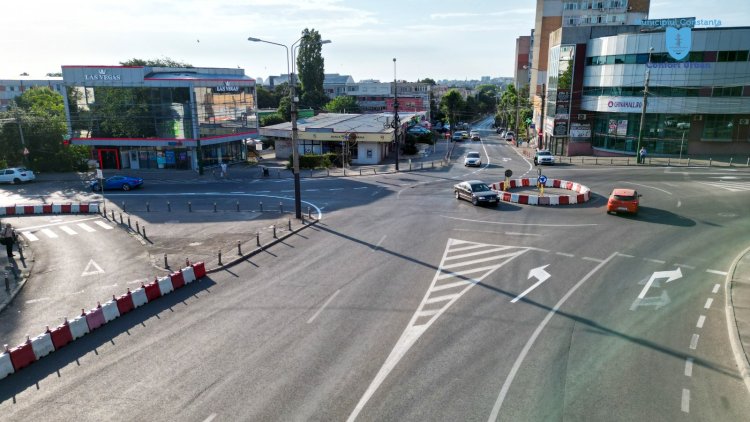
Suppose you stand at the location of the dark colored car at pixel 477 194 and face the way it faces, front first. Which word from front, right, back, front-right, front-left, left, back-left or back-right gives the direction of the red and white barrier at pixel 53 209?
back-right

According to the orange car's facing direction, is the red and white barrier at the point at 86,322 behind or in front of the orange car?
behind

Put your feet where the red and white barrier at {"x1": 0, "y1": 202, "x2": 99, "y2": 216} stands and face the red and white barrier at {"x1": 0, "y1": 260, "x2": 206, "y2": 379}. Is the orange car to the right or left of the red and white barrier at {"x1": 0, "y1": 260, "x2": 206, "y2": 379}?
left

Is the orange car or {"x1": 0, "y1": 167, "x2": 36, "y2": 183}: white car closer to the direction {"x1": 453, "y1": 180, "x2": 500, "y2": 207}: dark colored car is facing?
the orange car

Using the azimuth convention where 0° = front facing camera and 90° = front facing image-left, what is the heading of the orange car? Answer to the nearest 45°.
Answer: approximately 180°

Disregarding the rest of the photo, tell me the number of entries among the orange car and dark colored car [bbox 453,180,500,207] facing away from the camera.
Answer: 1

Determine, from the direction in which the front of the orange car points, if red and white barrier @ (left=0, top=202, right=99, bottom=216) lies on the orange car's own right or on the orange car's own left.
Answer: on the orange car's own left

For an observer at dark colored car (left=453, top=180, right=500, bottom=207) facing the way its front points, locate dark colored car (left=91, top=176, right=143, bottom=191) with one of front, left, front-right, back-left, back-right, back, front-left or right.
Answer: back-right

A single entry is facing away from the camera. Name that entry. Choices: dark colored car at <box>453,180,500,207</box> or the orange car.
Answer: the orange car

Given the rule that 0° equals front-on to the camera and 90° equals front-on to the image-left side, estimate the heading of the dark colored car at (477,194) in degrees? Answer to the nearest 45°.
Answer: approximately 315°

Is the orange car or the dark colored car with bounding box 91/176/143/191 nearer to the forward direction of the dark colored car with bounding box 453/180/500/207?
the orange car

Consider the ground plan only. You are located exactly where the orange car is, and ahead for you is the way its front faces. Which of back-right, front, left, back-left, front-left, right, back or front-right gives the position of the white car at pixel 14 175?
left

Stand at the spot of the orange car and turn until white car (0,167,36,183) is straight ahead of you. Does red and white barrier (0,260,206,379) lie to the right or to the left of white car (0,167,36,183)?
left
